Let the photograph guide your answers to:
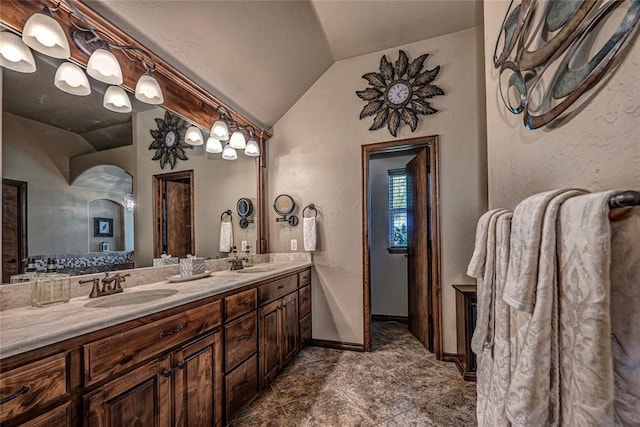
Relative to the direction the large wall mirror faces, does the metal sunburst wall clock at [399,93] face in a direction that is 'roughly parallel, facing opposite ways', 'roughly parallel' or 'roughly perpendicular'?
roughly perpendicular

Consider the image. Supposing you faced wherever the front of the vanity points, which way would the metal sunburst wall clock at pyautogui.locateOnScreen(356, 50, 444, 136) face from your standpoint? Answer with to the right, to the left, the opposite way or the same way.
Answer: to the right

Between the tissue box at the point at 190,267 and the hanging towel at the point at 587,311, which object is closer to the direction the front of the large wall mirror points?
the hanging towel

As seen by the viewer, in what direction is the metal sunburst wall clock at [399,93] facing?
toward the camera

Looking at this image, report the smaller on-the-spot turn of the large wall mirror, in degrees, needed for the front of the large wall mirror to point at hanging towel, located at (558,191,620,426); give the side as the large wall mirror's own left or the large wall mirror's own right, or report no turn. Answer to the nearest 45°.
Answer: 0° — it already faces it

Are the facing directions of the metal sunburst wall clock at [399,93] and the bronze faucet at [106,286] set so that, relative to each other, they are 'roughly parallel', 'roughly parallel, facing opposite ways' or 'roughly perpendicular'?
roughly perpendicular

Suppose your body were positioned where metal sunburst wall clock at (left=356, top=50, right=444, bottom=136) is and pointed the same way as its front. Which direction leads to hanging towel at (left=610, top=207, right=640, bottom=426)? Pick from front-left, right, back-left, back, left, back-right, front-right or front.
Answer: front

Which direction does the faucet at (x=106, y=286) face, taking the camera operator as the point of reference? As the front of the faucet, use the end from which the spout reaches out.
facing the viewer and to the right of the viewer

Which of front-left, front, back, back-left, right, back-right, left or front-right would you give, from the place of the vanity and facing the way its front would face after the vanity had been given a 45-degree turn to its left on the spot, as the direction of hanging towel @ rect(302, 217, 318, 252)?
front-left

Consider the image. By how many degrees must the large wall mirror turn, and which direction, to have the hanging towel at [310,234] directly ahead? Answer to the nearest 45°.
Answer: approximately 45° to its left

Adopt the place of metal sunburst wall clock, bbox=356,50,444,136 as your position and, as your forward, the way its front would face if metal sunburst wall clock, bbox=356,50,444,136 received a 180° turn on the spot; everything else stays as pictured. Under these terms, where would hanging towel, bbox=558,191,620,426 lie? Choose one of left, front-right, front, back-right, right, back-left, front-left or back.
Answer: back

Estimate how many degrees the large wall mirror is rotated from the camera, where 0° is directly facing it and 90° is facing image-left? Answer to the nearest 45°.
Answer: approximately 315°

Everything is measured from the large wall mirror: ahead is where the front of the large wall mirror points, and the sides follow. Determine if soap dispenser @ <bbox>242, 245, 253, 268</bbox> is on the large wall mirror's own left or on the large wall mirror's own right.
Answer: on the large wall mirror's own left

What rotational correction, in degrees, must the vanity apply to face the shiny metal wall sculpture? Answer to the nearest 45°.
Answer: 0° — it already faces it

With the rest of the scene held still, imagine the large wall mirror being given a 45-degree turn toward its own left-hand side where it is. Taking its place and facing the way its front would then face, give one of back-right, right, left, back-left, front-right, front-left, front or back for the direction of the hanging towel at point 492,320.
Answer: front-right
